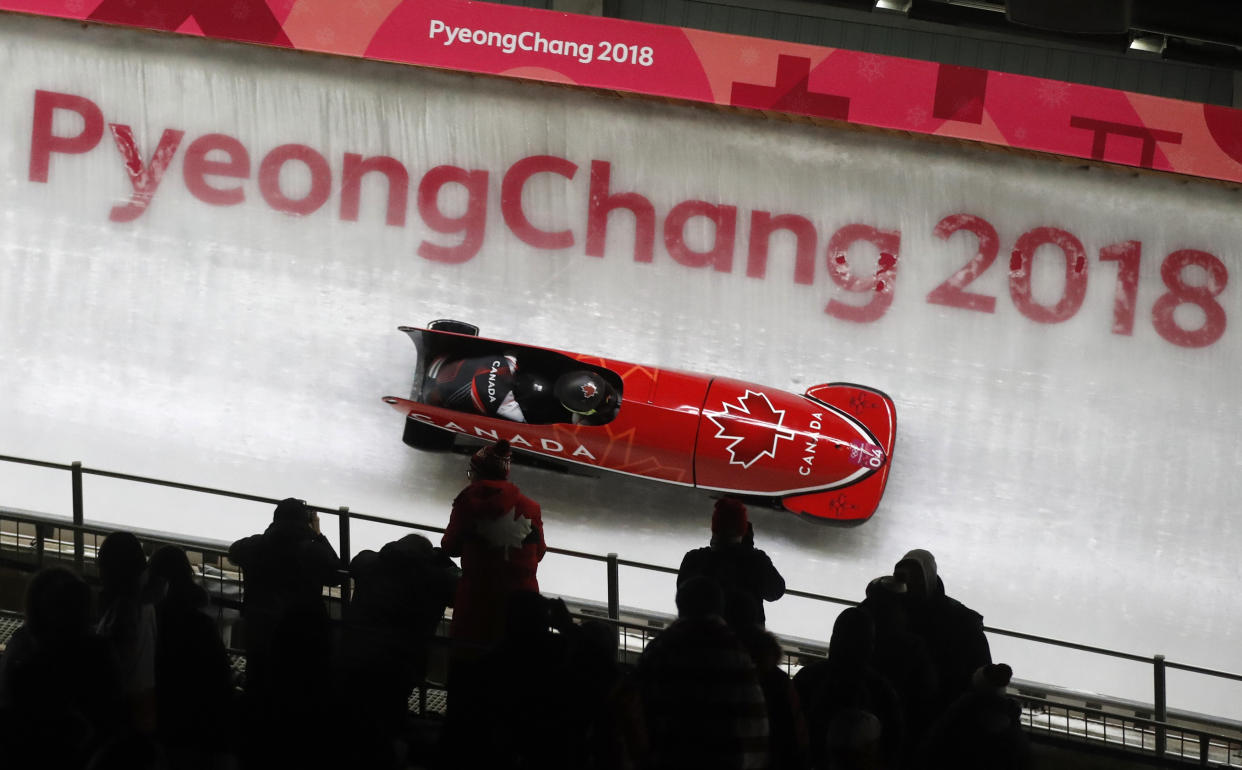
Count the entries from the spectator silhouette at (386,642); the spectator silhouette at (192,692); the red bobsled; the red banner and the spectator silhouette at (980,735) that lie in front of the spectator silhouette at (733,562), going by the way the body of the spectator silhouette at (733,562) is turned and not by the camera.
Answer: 2

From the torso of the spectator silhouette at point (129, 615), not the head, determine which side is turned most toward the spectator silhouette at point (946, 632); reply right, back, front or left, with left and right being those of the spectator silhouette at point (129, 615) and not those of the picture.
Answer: right

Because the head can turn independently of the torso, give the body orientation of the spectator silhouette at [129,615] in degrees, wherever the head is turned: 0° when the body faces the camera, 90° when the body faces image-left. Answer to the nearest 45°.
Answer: approximately 180°

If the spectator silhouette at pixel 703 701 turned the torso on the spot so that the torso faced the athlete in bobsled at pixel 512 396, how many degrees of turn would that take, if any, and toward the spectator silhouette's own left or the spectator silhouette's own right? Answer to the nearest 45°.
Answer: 0° — they already face them

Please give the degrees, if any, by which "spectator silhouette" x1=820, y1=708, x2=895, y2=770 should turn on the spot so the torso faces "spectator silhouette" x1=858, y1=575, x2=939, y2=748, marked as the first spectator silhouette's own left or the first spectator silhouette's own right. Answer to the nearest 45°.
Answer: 0° — they already face them

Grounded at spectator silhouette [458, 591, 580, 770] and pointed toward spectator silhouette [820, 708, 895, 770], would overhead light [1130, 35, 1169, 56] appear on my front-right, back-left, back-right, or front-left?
front-left

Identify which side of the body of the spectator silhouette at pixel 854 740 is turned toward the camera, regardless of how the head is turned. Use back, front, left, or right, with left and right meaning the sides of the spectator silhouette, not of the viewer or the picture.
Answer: back

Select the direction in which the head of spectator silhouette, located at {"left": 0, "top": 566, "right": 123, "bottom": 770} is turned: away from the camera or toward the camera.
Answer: away from the camera

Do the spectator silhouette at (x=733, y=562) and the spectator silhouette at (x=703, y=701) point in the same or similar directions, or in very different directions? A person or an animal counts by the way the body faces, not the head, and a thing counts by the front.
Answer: same or similar directions

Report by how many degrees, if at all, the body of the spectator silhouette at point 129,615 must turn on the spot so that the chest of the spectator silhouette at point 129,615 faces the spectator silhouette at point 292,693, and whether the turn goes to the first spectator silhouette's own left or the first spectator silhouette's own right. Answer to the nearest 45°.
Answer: approximately 135° to the first spectator silhouette's own right

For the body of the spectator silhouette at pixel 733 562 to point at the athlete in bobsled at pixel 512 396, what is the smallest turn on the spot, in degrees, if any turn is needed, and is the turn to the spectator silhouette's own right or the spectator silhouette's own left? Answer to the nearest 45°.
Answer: approximately 45° to the spectator silhouette's own left

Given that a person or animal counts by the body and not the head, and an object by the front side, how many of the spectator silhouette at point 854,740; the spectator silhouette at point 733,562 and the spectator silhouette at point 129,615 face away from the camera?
3

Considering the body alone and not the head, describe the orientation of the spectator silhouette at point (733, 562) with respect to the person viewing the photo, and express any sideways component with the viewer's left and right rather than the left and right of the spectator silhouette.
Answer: facing away from the viewer

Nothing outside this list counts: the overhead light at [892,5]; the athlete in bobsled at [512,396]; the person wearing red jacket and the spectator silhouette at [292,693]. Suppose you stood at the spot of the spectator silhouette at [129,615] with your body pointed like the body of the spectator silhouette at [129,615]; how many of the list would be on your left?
0

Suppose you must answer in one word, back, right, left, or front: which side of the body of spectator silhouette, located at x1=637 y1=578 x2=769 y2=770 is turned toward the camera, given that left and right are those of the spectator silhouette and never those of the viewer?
back

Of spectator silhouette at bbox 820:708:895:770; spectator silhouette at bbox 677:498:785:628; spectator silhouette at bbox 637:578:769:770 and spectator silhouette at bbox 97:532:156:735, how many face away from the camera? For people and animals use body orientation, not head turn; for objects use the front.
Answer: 4

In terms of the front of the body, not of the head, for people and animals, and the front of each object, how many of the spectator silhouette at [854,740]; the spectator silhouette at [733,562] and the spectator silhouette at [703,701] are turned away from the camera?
3

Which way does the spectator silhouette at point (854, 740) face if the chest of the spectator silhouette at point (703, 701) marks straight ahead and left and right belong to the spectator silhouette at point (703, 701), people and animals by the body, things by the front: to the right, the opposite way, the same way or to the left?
the same way

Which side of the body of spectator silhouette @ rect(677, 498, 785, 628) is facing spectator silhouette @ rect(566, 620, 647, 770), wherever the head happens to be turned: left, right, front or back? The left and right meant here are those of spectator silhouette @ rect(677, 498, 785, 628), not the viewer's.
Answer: back

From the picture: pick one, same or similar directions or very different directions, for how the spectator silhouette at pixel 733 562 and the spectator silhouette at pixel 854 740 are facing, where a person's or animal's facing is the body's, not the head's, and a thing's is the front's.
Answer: same or similar directions

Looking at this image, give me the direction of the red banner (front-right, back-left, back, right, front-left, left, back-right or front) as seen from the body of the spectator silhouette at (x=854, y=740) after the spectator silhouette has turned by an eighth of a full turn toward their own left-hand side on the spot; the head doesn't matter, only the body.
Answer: front-right

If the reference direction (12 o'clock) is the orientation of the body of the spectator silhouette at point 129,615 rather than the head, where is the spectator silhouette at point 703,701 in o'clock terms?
the spectator silhouette at point 703,701 is roughly at 4 o'clock from the spectator silhouette at point 129,615.

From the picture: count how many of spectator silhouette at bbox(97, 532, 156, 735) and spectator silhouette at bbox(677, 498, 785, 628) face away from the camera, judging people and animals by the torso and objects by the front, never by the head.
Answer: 2

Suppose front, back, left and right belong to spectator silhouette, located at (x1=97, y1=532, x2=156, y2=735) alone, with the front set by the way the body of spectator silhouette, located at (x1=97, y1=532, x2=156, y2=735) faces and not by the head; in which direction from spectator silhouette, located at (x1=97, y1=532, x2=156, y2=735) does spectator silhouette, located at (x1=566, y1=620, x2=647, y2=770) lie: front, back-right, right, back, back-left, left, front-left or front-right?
back-right
